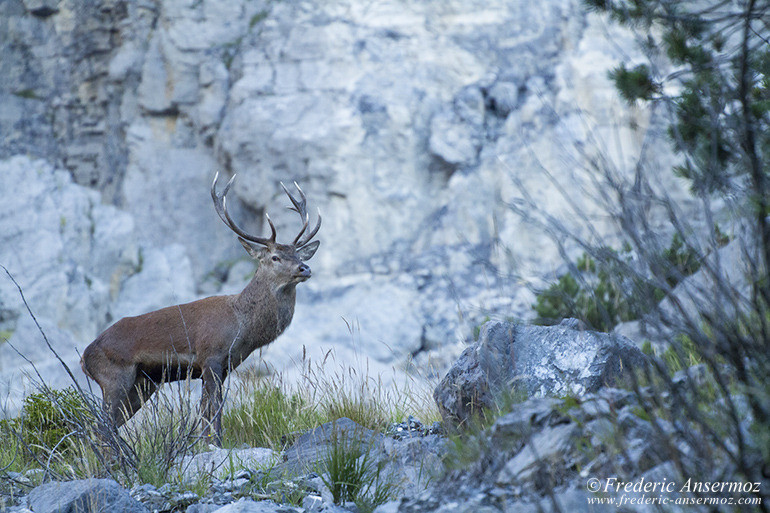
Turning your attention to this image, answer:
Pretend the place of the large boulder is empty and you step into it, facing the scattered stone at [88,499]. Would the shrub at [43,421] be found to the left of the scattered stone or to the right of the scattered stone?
right

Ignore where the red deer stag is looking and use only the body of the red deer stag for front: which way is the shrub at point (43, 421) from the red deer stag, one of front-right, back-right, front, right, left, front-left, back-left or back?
back

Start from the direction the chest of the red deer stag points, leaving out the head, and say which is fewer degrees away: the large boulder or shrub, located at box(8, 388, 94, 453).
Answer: the large boulder

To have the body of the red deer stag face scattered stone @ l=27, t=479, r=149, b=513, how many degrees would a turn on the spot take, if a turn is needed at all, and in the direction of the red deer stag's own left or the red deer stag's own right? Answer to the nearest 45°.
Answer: approximately 90° to the red deer stag's own right

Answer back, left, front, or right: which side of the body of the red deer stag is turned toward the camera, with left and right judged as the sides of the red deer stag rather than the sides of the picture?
right

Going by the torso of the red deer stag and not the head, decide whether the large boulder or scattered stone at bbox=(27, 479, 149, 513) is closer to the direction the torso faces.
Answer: the large boulder
